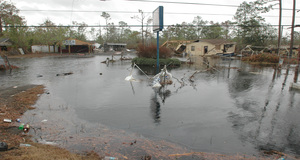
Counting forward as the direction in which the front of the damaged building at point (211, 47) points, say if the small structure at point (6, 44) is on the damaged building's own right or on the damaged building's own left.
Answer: on the damaged building's own right

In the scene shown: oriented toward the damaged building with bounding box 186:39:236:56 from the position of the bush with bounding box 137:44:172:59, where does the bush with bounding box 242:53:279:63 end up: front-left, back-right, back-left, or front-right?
front-right

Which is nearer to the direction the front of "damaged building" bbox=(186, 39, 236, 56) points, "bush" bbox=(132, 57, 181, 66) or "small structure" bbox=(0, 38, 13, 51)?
the bush

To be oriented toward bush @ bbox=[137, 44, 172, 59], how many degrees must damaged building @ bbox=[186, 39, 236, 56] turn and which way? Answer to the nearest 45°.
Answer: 0° — it already faces it

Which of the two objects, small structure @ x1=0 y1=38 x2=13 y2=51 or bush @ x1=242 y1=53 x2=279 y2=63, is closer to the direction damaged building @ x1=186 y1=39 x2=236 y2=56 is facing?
the bush

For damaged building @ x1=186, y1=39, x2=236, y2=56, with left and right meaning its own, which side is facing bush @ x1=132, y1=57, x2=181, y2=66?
front

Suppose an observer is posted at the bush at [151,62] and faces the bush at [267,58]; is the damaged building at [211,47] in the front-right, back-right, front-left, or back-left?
front-left

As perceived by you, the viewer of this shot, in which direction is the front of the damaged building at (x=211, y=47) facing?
facing the viewer

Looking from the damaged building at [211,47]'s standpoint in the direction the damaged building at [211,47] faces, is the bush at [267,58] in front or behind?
in front

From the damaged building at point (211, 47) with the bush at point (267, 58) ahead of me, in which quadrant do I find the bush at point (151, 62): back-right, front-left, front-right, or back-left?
front-right

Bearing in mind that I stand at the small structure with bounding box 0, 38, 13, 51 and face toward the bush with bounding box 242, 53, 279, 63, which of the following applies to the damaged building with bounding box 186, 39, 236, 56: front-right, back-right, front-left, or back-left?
front-left
